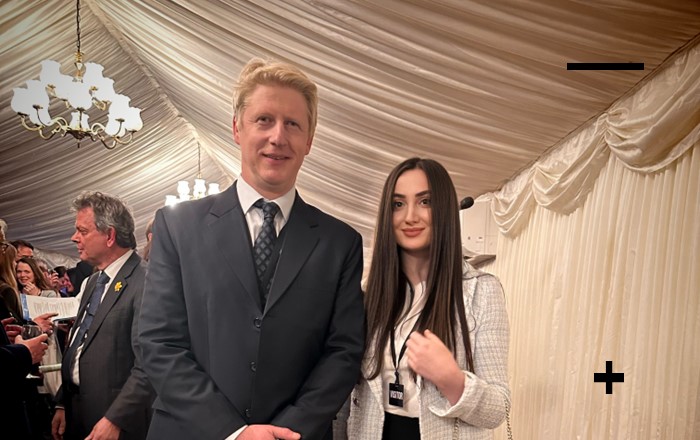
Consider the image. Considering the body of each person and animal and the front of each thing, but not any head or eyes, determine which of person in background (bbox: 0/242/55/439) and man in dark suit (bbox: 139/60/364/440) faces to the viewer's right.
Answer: the person in background

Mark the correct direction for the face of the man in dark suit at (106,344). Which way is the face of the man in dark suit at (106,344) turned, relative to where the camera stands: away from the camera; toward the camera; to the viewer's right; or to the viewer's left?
to the viewer's left

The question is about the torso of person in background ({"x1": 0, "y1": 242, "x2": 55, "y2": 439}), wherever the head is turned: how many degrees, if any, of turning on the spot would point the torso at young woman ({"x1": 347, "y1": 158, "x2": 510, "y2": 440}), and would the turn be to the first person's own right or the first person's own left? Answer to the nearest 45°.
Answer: approximately 45° to the first person's own right

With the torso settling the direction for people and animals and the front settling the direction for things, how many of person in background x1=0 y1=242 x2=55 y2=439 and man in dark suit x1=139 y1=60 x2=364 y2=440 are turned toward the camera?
1

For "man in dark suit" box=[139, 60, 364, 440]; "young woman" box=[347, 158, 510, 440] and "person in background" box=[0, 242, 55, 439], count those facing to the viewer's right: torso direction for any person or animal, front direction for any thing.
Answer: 1

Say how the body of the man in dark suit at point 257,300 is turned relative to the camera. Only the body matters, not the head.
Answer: toward the camera

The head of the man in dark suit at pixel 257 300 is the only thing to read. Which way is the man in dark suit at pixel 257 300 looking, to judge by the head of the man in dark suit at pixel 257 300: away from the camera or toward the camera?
toward the camera

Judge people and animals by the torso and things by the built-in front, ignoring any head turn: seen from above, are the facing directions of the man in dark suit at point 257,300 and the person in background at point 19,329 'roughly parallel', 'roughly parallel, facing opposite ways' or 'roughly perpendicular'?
roughly perpendicular

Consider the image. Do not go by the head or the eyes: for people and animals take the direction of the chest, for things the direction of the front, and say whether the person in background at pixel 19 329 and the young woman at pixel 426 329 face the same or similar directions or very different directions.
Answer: very different directions

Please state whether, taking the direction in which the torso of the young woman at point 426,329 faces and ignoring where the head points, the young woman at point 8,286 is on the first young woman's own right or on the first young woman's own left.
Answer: on the first young woman's own right

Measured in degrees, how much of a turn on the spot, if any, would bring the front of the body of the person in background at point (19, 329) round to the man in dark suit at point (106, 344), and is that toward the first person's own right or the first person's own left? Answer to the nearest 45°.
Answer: approximately 45° to the first person's own right

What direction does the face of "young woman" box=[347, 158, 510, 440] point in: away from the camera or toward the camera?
toward the camera
